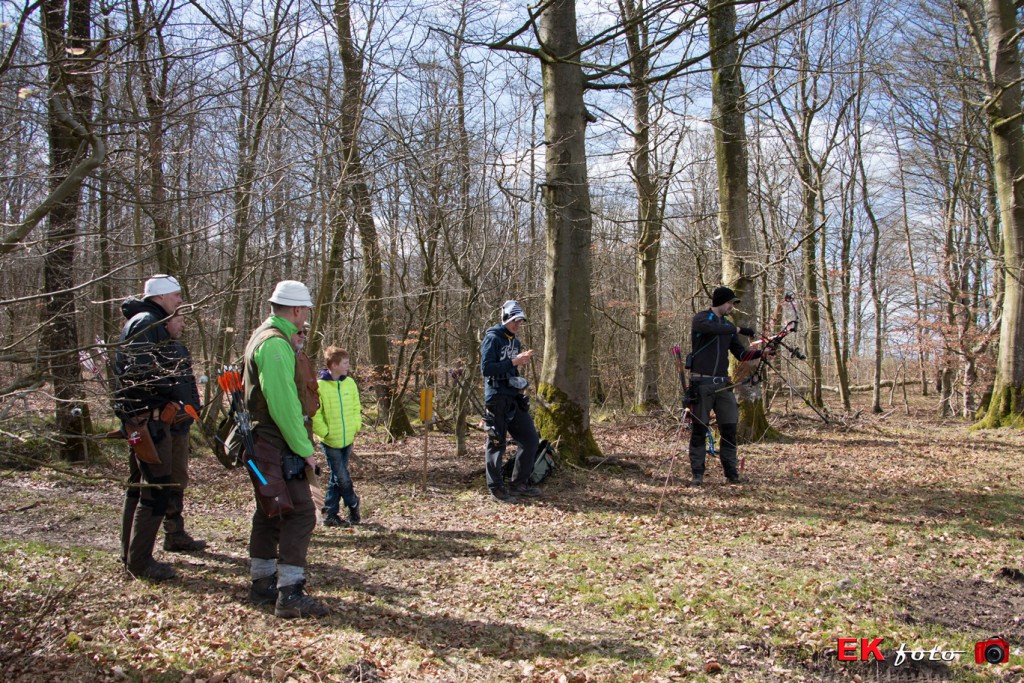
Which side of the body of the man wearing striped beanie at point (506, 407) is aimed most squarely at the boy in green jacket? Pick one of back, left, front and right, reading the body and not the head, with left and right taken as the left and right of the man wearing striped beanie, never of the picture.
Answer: right

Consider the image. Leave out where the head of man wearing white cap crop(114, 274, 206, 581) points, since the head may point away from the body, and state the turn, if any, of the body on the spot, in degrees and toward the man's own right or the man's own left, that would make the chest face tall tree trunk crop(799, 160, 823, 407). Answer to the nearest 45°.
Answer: approximately 45° to the man's own left

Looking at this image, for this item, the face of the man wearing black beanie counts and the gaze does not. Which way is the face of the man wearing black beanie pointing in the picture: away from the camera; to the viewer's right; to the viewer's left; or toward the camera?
to the viewer's right

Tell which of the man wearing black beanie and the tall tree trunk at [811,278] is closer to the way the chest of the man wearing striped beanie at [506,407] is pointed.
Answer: the man wearing black beanie

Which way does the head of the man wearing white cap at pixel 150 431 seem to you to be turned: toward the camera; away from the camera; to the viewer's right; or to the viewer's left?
to the viewer's right

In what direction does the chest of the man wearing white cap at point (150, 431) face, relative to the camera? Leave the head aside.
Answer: to the viewer's right

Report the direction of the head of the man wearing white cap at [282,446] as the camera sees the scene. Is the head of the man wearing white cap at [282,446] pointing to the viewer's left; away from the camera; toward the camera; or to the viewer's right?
to the viewer's right

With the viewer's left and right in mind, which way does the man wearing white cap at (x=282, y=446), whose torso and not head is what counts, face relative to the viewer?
facing to the right of the viewer

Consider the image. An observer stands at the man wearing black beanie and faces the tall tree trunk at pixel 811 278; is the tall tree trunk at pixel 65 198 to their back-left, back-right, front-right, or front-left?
back-left
